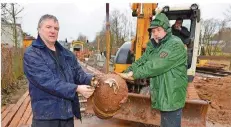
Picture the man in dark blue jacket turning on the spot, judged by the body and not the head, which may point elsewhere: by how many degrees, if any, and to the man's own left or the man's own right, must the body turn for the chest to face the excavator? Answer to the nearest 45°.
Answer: approximately 90° to the man's own left

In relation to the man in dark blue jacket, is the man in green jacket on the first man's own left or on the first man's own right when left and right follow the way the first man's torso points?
on the first man's own left

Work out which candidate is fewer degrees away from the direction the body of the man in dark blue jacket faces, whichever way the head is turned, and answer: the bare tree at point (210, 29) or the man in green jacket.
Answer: the man in green jacket

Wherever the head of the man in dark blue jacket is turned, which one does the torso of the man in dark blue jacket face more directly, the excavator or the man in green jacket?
the man in green jacket

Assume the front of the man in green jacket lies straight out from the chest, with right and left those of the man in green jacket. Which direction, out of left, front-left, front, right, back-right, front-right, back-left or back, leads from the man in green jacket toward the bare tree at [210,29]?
back-right

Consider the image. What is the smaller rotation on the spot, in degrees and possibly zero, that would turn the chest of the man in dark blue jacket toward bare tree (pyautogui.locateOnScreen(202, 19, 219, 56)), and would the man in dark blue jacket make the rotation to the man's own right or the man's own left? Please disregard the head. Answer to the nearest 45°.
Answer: approximately 90° to the man's own left

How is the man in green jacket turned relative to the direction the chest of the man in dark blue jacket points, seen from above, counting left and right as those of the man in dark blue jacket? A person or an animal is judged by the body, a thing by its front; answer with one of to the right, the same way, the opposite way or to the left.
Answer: to the right

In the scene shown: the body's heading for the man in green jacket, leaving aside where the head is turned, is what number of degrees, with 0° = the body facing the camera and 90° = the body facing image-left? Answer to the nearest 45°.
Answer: approximately 45°
